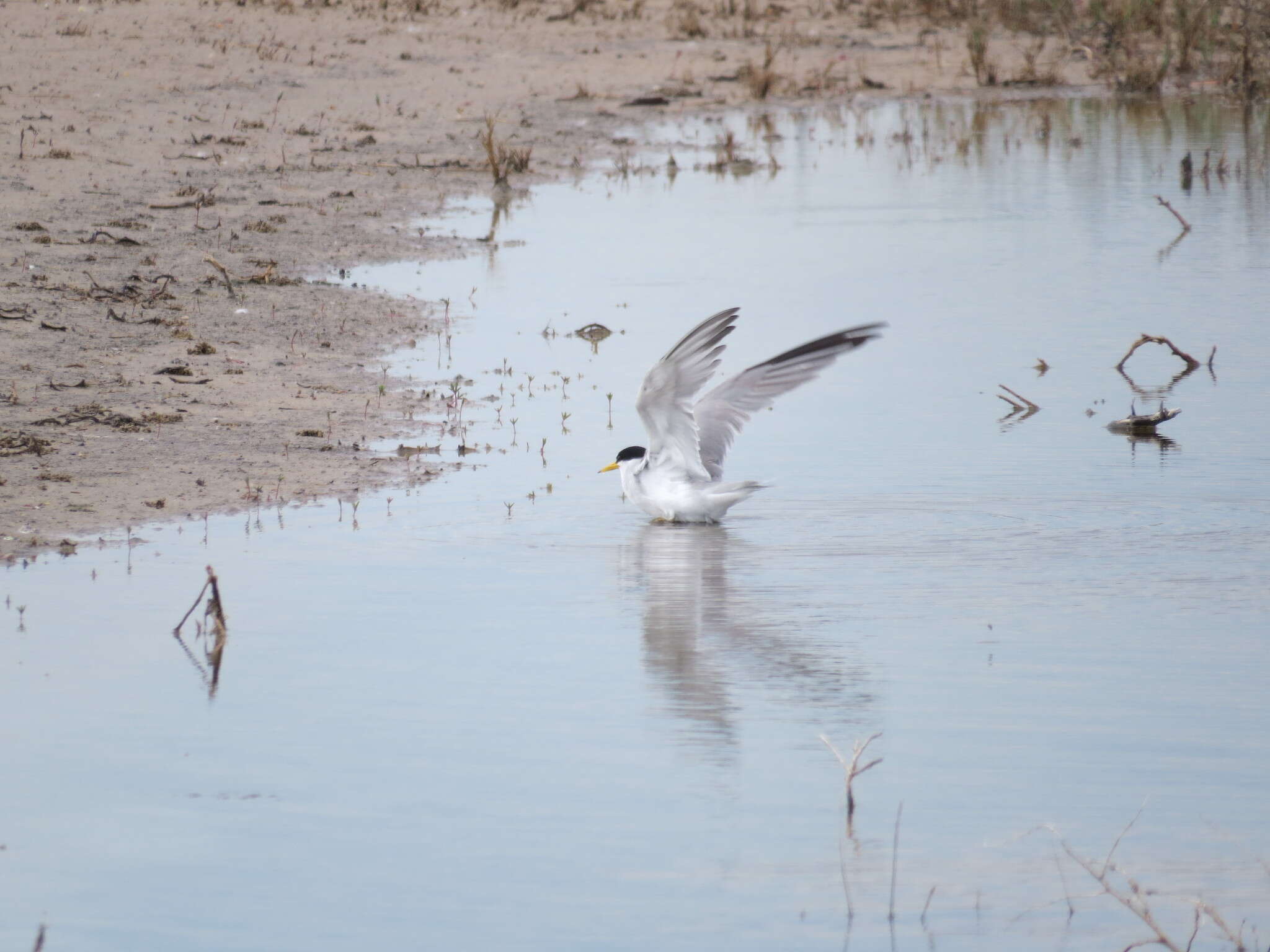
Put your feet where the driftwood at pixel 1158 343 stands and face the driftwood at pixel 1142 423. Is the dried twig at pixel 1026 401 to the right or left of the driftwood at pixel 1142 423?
right

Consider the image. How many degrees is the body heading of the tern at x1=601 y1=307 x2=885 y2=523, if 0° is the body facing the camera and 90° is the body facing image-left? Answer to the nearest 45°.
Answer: approximately 90°

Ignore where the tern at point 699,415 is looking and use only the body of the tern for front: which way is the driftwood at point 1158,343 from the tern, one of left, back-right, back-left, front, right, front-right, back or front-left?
back-right

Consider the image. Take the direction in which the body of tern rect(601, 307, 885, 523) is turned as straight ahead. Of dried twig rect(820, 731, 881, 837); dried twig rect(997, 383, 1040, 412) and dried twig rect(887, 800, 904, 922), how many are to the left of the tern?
2

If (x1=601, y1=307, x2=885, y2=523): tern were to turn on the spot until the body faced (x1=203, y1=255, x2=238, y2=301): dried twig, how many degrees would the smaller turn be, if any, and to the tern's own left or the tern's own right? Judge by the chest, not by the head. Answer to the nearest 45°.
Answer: approximately 45° to the tern's own right

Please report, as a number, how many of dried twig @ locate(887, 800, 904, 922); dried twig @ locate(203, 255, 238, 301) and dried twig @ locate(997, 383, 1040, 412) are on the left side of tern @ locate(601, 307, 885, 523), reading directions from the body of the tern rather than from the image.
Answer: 1

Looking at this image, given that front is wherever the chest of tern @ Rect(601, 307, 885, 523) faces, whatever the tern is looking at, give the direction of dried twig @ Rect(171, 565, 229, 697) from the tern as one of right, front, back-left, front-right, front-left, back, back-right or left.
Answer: front-left

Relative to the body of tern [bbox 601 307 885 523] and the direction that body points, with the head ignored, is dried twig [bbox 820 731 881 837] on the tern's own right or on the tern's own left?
on the tern's own left

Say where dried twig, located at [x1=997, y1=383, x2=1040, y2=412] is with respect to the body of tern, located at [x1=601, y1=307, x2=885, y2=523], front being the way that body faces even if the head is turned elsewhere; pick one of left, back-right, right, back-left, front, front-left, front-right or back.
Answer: back-right

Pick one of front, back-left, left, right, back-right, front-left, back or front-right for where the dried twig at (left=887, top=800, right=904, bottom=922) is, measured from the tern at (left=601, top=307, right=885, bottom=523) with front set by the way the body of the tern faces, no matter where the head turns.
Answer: left

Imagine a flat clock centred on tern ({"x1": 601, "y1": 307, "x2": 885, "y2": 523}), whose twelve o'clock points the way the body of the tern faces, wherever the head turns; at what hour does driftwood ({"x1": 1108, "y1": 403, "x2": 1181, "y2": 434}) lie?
The driftwood is roughly at 5 o'clock from the tern.
